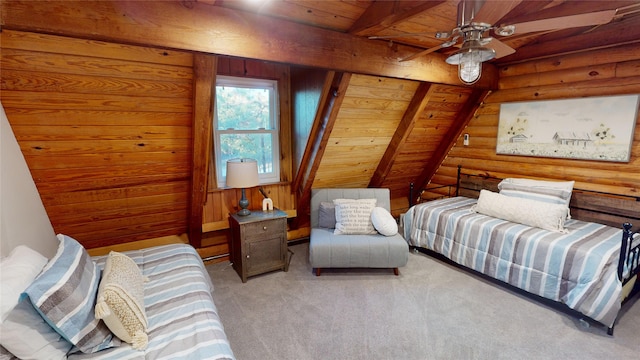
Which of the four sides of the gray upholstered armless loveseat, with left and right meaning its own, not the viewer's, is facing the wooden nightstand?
right

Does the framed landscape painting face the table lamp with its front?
yes

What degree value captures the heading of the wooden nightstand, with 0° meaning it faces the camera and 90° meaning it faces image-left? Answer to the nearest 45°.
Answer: approximately 315°

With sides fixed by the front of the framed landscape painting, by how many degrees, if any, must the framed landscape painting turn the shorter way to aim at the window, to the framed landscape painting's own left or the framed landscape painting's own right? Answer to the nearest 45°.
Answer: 0° — it already faces it

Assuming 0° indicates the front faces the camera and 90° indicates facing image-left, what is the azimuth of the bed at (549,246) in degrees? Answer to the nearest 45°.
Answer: approximately 45°

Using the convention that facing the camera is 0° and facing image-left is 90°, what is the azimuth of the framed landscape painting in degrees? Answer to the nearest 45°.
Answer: approximately 45°
